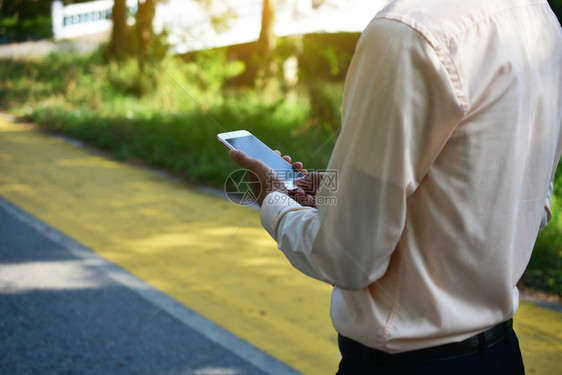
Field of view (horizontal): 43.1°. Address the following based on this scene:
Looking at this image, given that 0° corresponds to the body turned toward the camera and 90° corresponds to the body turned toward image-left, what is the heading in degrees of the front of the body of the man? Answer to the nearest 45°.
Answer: approximately 135°
